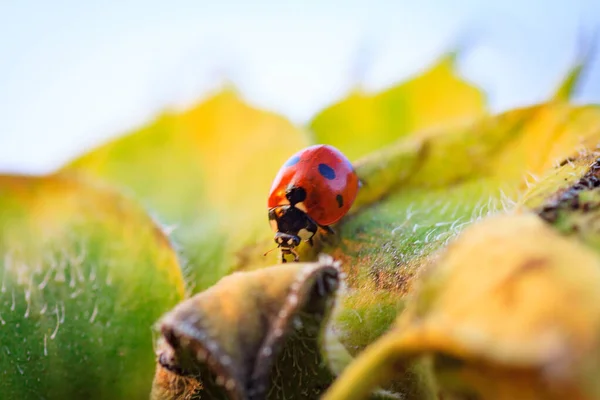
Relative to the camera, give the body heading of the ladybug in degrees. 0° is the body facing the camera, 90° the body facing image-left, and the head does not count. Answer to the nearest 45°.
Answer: approximately 45°

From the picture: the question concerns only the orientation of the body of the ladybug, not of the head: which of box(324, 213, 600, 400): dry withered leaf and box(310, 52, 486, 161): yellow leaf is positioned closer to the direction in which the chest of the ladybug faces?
the dry withered leaf

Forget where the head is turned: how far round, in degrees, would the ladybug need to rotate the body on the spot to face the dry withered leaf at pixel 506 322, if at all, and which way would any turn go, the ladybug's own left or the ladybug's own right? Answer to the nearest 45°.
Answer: approximately 45° to the ladybug's own left

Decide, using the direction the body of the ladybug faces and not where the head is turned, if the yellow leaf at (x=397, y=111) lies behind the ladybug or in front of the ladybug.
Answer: behind

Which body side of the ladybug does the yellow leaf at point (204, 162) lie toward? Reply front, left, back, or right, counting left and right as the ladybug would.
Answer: right

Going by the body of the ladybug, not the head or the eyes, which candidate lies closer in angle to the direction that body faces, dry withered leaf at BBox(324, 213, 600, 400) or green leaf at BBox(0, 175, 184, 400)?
the green leaf

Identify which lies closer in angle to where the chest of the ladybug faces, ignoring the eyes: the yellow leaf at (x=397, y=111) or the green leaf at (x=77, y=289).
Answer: the green leaf

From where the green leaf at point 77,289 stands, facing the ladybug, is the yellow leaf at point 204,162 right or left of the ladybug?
left
